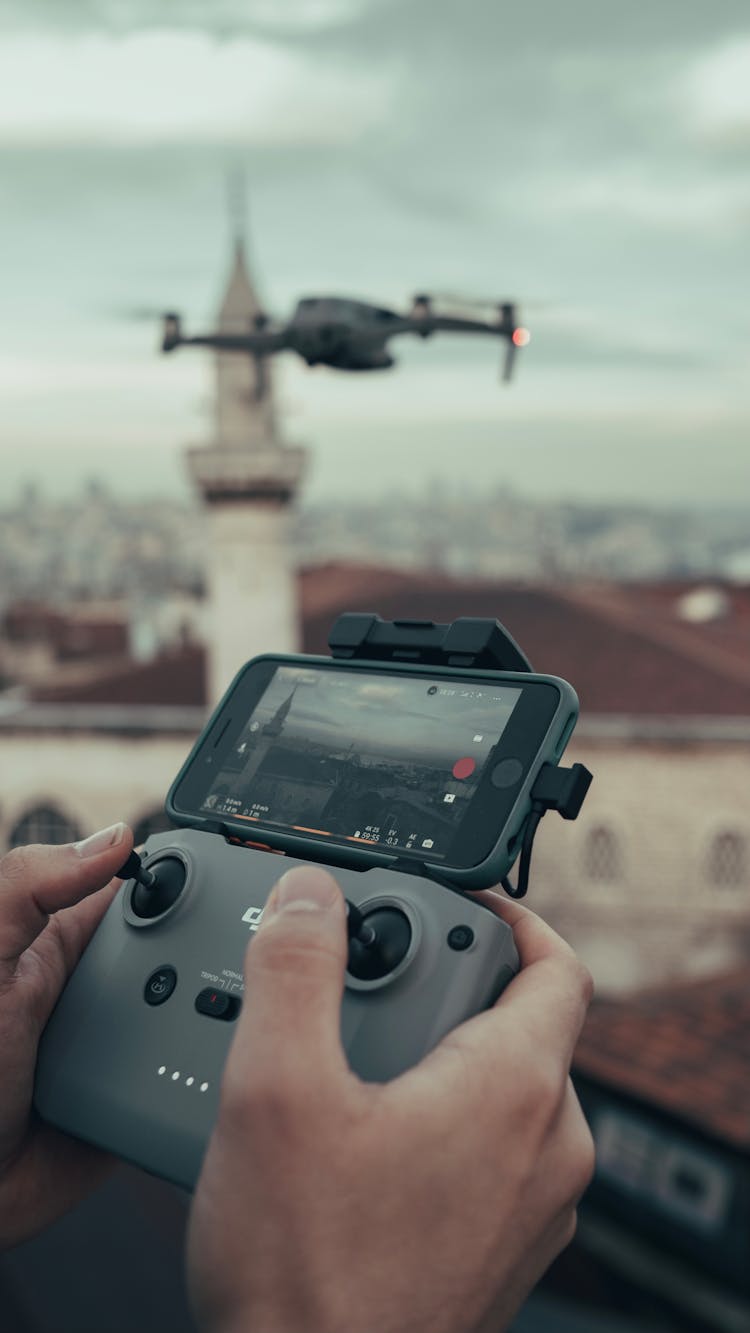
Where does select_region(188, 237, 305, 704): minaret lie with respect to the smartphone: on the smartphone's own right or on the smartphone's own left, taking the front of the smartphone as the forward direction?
on the smartphone's own right

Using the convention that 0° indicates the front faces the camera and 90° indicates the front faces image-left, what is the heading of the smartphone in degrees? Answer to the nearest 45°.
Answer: approximately 45°

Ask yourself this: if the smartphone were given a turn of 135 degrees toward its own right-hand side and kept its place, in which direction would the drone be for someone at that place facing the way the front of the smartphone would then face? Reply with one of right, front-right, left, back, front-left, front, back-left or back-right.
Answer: front
